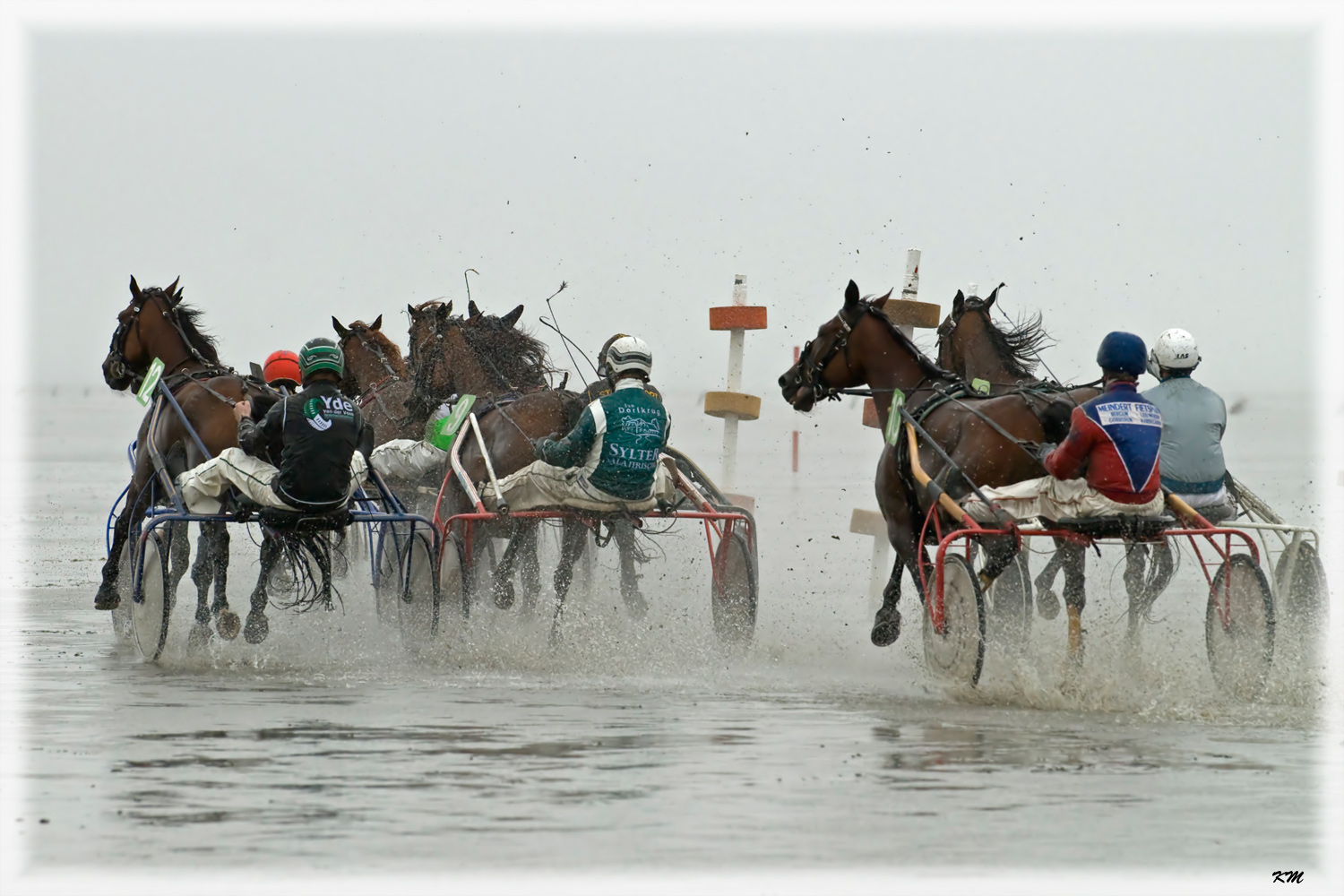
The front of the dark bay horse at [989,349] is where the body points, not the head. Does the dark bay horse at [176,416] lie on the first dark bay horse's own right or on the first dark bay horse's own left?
on the first dark bay horse's own left

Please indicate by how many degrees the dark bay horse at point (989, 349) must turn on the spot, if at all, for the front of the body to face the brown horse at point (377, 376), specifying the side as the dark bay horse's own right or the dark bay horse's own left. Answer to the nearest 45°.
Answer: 0° — it already faces it

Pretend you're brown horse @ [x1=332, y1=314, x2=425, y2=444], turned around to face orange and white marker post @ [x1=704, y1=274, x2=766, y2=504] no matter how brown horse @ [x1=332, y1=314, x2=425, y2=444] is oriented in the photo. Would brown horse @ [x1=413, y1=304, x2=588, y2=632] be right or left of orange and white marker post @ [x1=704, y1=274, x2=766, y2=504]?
right

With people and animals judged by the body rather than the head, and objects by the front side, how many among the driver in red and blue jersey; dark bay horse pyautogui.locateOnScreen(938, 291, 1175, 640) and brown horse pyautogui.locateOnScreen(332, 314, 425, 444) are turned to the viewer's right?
0

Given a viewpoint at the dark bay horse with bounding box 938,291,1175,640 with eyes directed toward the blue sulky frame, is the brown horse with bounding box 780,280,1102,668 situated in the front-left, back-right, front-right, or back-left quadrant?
front-left

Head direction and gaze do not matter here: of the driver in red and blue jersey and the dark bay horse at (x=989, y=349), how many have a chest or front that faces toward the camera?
0

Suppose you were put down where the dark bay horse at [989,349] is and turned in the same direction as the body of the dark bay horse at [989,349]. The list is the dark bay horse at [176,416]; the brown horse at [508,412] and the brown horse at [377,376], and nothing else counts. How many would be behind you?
0

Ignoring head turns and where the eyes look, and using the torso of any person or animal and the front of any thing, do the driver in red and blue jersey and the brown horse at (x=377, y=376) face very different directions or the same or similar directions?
same or similar directions

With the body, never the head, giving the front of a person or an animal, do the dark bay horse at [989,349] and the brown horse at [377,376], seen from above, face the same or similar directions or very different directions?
same or similar directions

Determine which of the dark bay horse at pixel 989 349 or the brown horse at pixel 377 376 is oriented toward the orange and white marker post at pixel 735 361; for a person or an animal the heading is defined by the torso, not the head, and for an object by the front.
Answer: the dark bay horse

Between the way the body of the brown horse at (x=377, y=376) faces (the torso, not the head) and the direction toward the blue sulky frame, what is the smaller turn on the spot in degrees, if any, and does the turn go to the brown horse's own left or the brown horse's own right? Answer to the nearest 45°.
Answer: approximately 135° to the brown horse's own left

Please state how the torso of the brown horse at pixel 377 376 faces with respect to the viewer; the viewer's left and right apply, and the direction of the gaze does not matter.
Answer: facing away from the viewer and to the left of the viewer

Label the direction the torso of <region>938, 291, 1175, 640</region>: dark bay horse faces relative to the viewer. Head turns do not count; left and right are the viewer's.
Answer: facing away from the viewer and to the left of the viewer

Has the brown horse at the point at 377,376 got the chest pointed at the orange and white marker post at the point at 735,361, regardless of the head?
no

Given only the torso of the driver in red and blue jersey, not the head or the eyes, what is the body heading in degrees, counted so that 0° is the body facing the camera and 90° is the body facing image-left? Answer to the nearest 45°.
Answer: approximately 135°

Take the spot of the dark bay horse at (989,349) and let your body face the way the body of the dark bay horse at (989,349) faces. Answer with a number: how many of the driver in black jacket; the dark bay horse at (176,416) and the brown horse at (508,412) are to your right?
0
